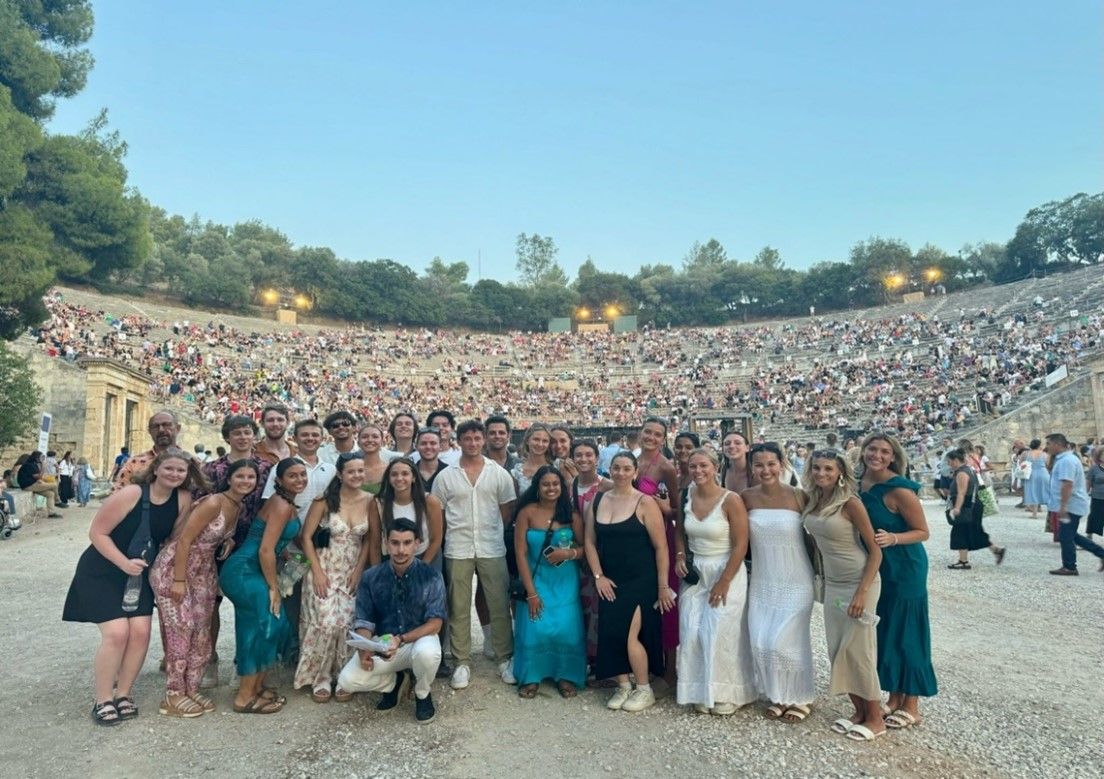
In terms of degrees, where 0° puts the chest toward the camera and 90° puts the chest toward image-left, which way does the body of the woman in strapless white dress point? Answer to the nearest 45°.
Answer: approximately 0°

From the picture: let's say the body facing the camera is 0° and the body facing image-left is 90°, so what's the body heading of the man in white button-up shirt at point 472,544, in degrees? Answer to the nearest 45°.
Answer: approximately 0°

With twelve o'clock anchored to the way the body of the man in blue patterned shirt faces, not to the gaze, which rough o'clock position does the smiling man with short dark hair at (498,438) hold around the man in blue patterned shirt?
The smiling man with short dark hair is roughly at 7 o'clock from the man in blue patterned shirt.

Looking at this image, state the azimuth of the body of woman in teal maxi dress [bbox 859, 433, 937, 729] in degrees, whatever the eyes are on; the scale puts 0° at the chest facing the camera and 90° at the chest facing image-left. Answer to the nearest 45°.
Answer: approximately 45°

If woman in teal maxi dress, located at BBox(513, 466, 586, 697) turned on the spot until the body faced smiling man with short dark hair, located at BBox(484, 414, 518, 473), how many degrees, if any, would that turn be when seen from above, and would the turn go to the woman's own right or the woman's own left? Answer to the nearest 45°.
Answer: approximately 180°

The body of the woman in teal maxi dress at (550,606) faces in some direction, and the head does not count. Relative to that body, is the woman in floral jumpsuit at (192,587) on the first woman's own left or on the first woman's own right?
on the first woman's own right

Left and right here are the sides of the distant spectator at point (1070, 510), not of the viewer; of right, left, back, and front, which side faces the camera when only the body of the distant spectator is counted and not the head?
left

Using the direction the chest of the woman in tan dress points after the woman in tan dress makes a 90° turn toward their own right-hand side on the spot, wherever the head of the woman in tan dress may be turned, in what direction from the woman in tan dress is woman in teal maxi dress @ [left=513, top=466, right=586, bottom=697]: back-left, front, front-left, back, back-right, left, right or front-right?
front-left
